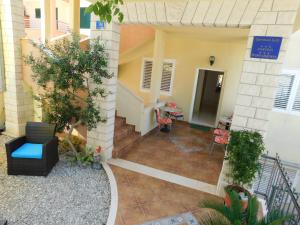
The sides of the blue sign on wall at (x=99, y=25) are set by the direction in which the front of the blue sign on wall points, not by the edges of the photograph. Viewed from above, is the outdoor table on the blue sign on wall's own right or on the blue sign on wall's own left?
on the blue sign on wall's own left

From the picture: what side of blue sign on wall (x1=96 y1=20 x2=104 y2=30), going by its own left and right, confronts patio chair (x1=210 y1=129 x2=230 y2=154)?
left

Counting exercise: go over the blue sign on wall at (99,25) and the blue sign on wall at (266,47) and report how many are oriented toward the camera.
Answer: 2

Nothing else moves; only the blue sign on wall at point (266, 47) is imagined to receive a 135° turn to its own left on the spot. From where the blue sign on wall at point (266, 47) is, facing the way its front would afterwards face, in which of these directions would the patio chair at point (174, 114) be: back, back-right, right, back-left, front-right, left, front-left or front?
left

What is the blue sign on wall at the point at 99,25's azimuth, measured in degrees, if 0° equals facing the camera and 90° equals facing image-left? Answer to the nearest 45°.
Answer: approximately 0°
